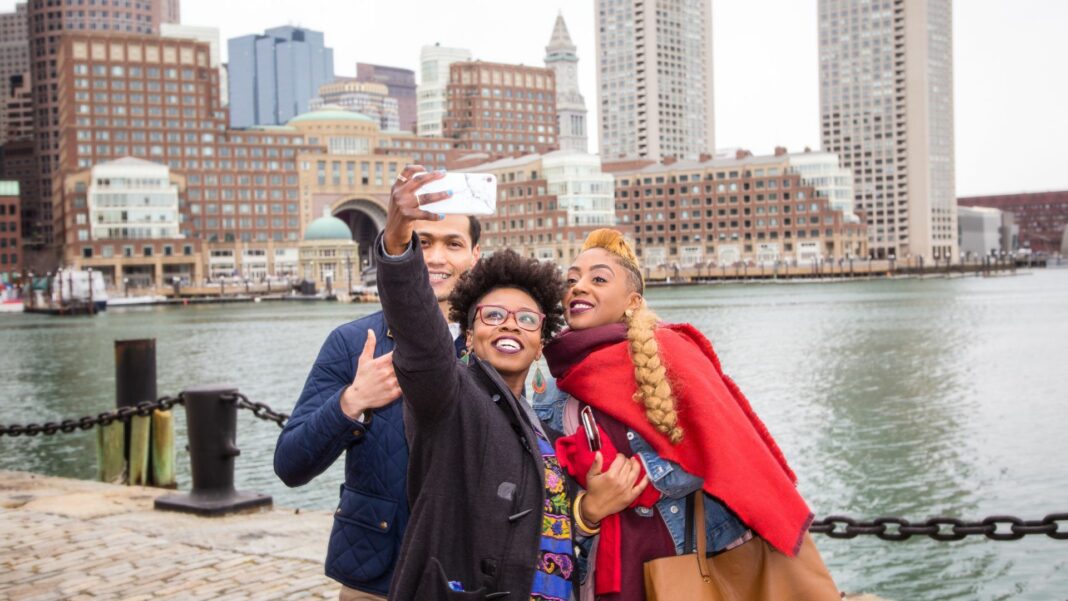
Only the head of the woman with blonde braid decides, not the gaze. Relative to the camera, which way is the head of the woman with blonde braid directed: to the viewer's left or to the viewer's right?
to the viewer's left

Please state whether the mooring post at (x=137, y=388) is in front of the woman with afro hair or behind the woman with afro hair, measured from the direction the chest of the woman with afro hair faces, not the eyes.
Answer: behind

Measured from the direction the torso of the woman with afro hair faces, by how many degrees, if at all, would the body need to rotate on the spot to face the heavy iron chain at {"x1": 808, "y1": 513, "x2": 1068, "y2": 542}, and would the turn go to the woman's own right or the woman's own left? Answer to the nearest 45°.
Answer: approximately 90° to the woman's own left

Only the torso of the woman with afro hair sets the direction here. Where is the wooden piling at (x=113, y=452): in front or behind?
behind
